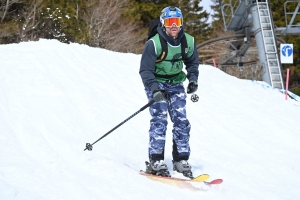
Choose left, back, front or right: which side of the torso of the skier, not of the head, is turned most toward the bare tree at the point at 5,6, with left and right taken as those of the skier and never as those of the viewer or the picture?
back

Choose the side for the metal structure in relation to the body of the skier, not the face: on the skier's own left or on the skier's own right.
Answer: on the skier's own left

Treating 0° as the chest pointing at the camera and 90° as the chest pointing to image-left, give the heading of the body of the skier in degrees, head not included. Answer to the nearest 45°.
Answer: approximately 315°

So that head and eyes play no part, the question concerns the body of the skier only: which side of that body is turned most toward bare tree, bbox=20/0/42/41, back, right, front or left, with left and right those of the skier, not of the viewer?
back

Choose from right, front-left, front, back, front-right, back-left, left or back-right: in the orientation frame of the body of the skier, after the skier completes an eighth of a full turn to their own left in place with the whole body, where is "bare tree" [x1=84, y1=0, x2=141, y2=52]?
left
